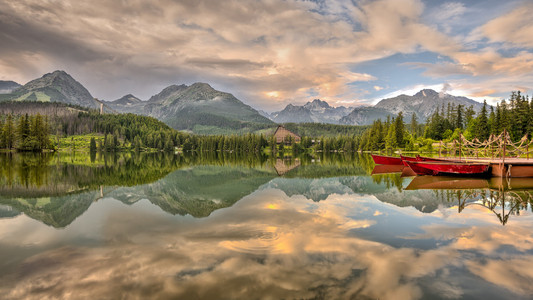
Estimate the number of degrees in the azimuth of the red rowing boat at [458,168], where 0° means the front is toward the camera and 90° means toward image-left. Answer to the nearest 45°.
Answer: approximately 90°
